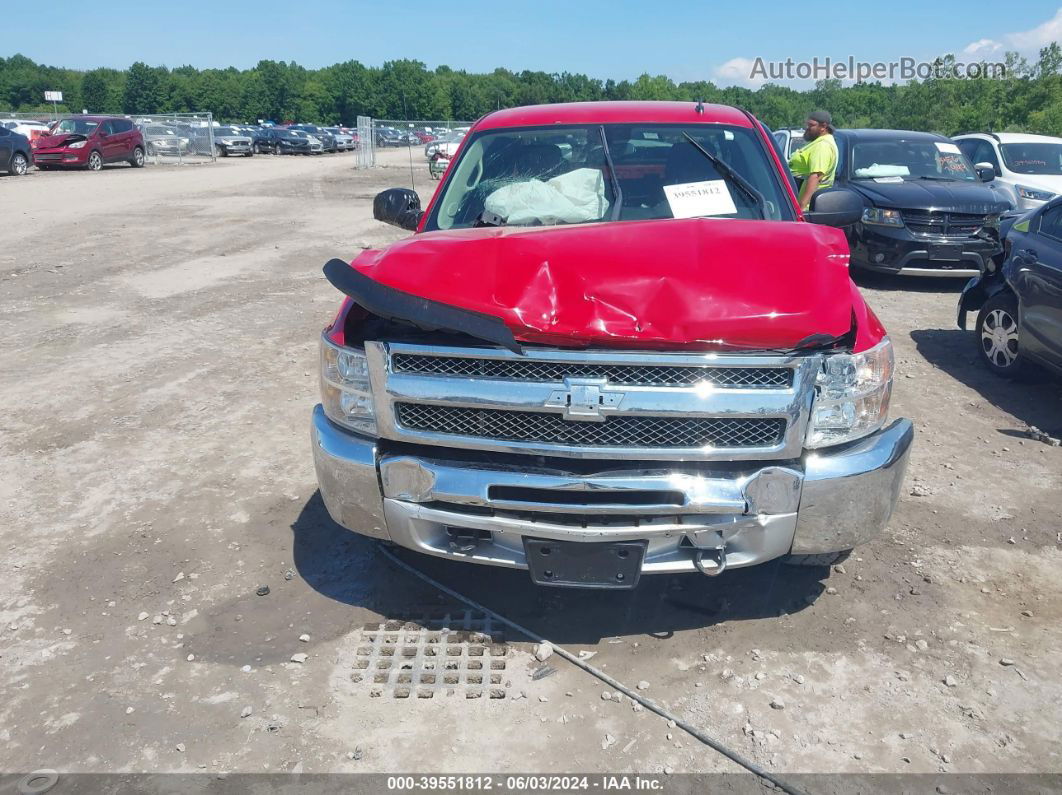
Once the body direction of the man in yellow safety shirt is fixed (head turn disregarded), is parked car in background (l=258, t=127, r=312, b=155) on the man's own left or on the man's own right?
on the man's own right

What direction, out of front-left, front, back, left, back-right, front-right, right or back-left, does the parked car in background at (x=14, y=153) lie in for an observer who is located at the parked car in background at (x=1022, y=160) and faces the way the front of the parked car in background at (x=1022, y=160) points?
back-right

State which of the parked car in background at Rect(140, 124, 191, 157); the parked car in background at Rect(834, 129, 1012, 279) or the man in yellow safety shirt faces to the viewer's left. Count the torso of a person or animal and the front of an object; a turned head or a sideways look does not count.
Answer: the man in yellow safety shirt

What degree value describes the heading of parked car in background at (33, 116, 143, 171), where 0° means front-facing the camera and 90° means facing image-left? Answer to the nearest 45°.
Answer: approximately 45°

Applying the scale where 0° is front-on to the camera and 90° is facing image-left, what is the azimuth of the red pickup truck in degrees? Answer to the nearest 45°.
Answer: approximately 0°

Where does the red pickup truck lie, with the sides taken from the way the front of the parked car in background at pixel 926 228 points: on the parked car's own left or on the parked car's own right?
on the parked car's own right

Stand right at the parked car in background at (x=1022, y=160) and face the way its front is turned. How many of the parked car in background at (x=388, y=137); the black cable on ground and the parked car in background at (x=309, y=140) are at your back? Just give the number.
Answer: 2

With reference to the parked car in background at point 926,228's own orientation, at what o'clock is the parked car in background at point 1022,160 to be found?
the parked car in background at point 1022,160 is roughly at 8 o'clock from the parked car in background at point 926,228.

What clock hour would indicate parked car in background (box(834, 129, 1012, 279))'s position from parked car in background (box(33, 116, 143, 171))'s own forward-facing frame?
parked car in background (box(834, 129, 1012, 279)) is roughly at 10 o'clock from parked car in background (box(33, 116, 143, 171)).
